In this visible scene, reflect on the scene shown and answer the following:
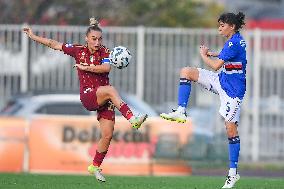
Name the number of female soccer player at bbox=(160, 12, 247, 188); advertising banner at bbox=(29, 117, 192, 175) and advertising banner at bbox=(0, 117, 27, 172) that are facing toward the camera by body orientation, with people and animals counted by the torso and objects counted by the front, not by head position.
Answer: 2

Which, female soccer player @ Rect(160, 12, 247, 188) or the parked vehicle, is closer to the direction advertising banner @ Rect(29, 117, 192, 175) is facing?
the female soccer player

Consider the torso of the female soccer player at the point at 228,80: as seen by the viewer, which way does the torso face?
to the viewer's left

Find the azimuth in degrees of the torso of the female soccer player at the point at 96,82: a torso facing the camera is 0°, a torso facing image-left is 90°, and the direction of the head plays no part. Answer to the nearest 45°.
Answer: approximately 315°
